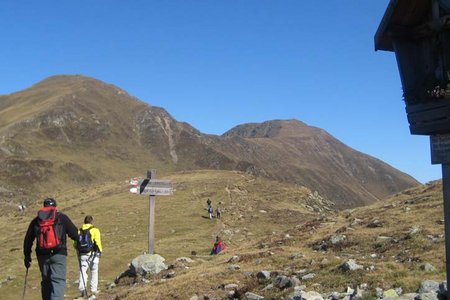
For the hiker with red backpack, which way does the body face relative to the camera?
away from the camera

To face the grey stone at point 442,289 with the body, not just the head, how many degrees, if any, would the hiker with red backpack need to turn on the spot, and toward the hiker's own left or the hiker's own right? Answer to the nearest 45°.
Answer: approximately 135° to the hiker's own right

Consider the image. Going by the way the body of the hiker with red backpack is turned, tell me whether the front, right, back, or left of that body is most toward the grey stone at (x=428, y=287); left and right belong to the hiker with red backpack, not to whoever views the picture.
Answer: right

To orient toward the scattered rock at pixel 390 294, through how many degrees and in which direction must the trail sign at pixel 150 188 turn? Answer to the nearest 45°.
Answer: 0° — it already faces it

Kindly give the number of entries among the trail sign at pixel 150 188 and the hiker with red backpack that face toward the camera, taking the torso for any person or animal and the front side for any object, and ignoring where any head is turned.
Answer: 1

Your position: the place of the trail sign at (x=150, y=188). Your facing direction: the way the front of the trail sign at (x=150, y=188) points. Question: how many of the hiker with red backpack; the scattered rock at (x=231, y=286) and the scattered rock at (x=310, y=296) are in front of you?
3

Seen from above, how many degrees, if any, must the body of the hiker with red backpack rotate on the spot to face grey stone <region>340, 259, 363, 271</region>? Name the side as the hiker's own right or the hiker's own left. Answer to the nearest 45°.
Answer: approximately 90° to the hiker's own right

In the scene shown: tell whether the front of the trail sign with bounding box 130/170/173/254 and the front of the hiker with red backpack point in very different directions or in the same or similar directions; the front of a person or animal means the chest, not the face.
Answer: very different directions

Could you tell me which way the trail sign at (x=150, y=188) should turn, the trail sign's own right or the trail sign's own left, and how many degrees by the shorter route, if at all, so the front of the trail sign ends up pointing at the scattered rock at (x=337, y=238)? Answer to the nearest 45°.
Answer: approximately 45° to the trail sign's own left

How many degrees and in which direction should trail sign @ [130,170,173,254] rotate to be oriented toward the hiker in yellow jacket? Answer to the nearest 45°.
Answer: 0° — it already faces them
